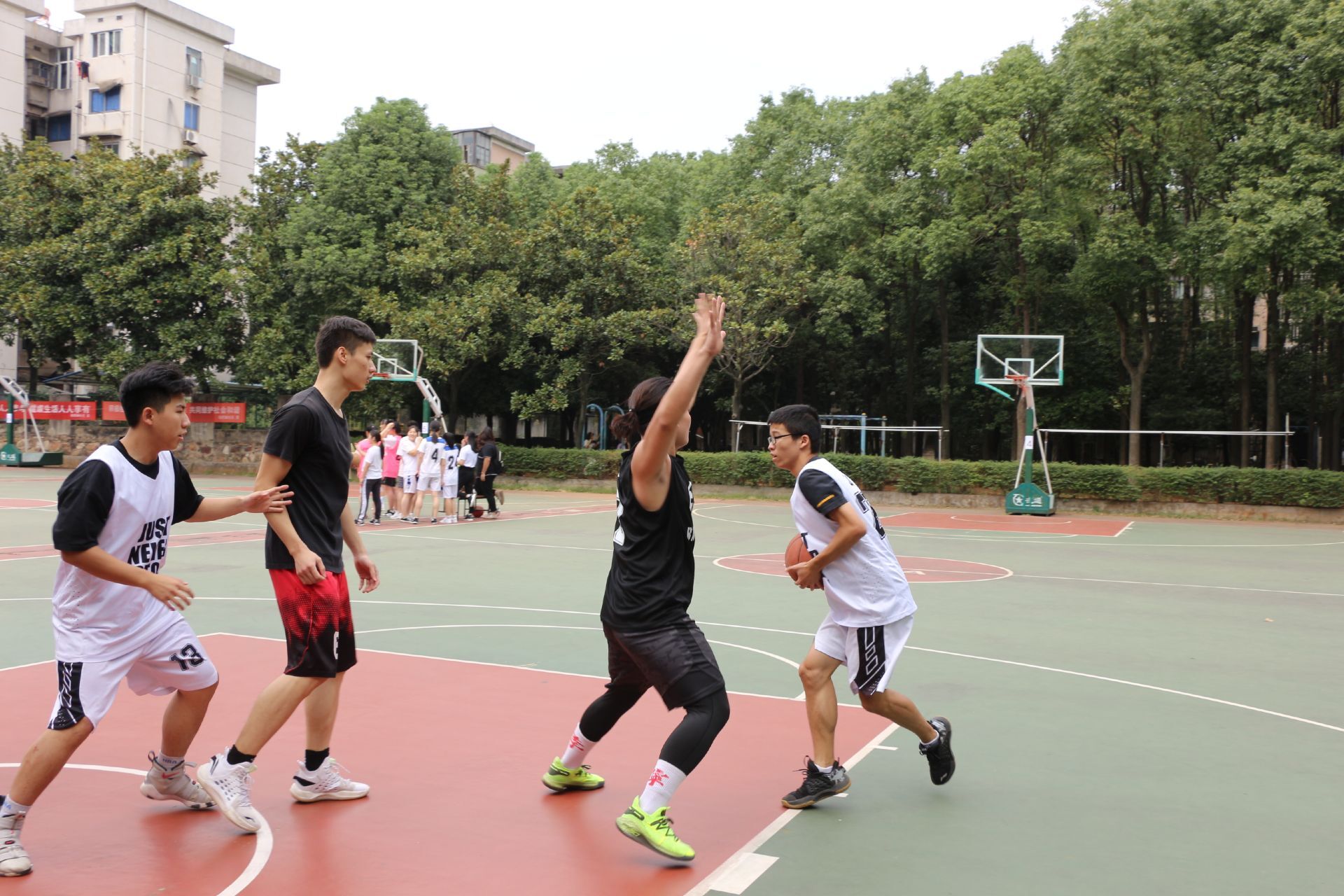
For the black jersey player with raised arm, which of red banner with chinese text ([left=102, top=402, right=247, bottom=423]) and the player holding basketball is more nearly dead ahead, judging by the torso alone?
the player holding basketball

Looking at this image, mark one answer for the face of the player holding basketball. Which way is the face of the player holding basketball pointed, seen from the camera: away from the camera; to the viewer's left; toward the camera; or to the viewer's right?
to the viewer's left

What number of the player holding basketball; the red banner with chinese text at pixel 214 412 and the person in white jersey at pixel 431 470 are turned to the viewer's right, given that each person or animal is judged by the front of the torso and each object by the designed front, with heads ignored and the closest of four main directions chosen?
0

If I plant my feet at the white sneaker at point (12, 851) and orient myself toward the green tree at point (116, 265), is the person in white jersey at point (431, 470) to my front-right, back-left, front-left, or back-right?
front-right

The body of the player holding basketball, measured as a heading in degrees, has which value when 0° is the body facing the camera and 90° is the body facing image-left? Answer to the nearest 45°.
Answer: approximately 90°

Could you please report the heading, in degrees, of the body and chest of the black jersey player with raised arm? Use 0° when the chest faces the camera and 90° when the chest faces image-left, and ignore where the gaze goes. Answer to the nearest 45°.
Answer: approximately 270°

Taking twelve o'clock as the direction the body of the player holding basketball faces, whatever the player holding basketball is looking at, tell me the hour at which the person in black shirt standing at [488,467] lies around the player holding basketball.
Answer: The person in black shirt standing is roughly at 2 o'clock from the player holding basketball.

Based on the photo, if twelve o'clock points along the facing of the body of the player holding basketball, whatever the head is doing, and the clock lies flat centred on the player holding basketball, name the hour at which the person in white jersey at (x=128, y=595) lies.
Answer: The person in white jersey is roughly at 11 o'clock from the player holding basketball.

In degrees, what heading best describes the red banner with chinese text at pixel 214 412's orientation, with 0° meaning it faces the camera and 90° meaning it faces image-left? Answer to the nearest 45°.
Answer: approximately 0°

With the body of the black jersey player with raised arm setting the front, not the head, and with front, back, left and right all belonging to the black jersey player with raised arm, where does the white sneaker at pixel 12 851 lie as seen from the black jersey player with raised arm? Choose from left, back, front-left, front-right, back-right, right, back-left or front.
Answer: back

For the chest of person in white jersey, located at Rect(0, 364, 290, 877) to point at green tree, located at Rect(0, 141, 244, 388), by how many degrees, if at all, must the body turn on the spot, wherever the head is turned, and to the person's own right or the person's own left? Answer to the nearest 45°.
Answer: approximately 135° to the person's own left

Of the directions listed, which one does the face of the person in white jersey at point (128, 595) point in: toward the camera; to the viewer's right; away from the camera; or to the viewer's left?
to the viewer's right

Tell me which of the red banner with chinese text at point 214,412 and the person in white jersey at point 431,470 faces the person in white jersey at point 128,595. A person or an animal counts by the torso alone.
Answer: the red banner with chinese text
